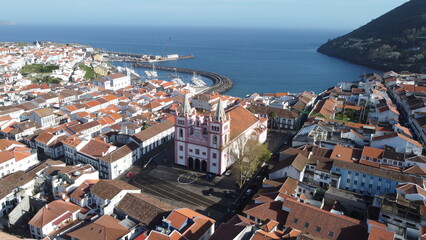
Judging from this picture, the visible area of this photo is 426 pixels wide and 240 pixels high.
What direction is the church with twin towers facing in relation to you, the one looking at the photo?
facing the viewer and to the left of the viewer

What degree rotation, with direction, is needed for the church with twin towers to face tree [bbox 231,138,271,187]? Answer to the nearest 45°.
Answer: approximately 90° to its left

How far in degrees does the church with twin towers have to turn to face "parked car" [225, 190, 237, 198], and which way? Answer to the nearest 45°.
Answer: approximately 90° to its left
